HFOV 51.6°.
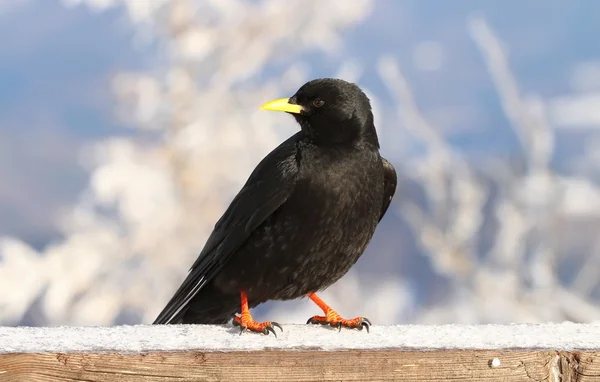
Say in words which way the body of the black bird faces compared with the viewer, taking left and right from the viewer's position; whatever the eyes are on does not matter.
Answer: facing the viewer and to the right of the viewer
